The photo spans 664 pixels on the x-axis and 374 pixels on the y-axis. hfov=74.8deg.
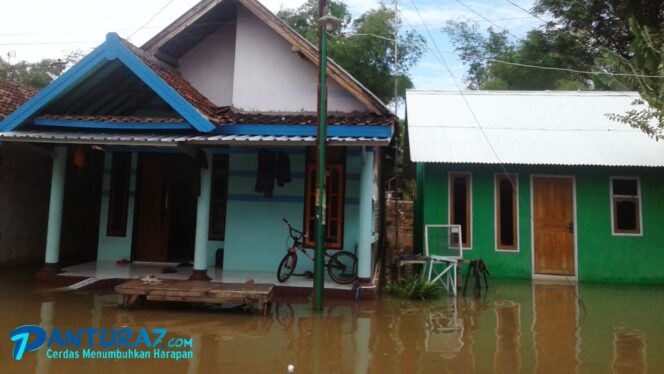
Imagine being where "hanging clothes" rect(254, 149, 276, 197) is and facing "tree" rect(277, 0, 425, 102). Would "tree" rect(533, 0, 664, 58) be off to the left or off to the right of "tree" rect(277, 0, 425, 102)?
right

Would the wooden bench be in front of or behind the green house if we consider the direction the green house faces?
in front

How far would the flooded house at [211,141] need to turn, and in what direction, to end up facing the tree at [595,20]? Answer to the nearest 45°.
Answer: approximately 90° to its left

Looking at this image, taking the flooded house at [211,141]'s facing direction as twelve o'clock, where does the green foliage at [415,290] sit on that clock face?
The green foliage is roughly at 10 o'clock from the flooded house.

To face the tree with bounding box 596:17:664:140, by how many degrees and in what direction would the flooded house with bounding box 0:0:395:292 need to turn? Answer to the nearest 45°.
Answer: approximately 90° to its left

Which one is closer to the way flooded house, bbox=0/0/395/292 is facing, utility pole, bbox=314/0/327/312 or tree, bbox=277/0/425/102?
the utility pole

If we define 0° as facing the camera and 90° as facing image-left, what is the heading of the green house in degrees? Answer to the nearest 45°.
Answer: approximately 0°

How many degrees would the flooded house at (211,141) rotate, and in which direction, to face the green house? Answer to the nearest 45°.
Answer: approximately 90° to its left

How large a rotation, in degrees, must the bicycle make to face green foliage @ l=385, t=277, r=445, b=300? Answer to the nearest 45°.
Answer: approximately 180°

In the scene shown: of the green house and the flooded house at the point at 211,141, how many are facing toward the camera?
2

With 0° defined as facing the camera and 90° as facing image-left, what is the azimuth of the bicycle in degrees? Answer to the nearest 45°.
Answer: approximately 90°

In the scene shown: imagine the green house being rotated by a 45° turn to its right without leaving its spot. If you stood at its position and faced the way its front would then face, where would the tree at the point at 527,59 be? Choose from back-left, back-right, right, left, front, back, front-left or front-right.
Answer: back-right

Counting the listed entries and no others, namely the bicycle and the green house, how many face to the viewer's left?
1
